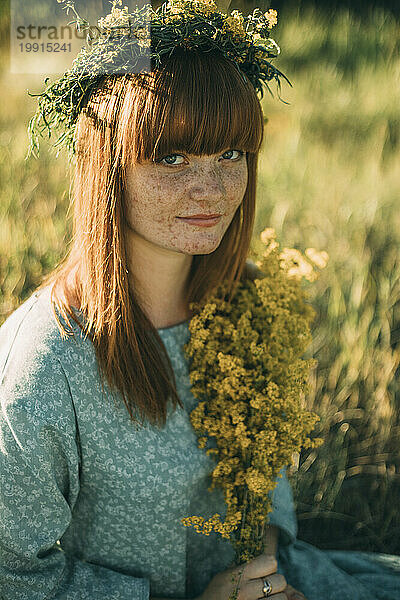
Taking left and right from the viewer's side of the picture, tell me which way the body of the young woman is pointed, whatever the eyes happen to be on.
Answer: facing the viewer and to the right of the viewer
